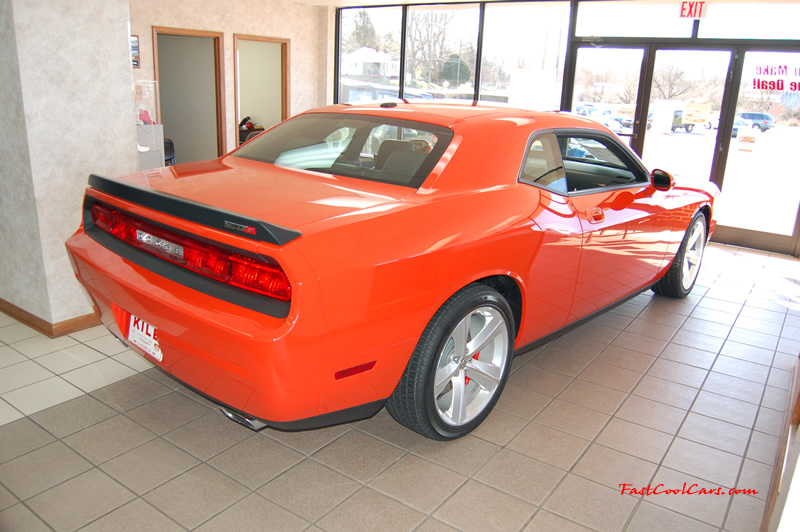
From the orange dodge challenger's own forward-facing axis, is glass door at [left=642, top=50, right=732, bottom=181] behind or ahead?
ahead

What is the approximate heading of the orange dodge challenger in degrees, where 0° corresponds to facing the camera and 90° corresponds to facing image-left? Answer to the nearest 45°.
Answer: approximately 225°

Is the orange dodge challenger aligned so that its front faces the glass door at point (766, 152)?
yes

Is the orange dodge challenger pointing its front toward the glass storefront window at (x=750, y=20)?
yes

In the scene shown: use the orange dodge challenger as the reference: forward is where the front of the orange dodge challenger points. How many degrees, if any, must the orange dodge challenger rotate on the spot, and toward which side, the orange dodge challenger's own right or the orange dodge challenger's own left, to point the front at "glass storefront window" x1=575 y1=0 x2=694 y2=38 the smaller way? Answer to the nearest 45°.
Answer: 0° — it already faces it

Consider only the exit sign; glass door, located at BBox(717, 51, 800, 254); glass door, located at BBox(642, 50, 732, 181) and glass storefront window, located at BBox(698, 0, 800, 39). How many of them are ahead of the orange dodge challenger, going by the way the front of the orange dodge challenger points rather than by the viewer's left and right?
4

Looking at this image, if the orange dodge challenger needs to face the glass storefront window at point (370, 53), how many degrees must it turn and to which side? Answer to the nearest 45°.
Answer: approximately 45° to its left

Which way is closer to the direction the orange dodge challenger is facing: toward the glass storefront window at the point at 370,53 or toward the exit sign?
the exit sign

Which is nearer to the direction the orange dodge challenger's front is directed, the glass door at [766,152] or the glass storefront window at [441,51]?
the glass door

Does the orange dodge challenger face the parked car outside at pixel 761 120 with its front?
yes
